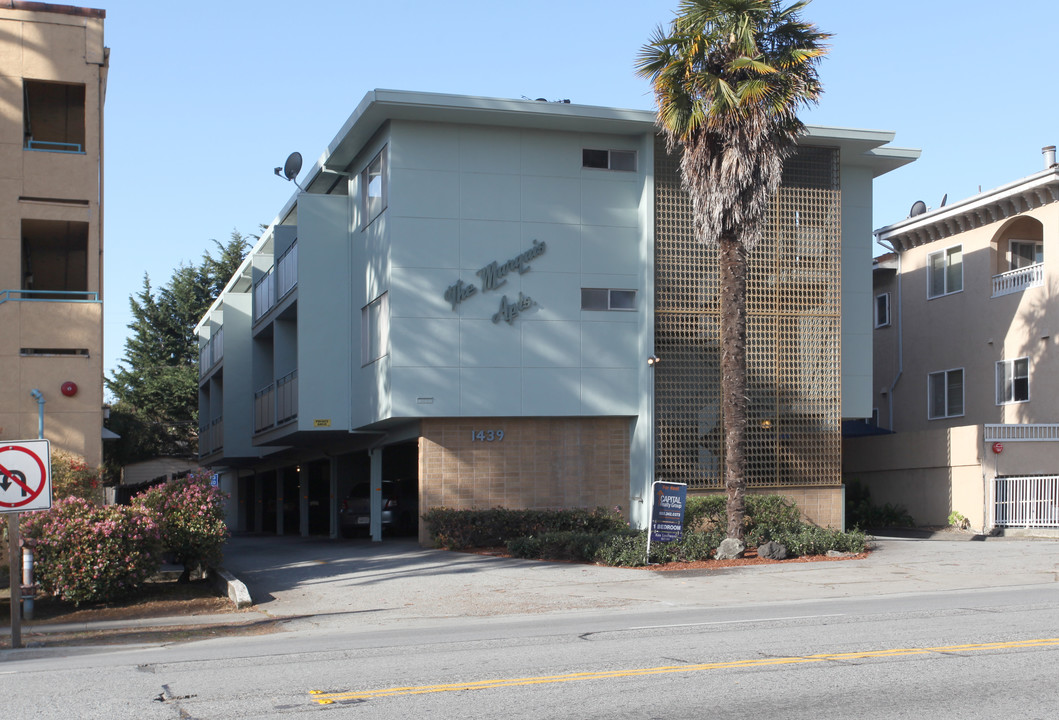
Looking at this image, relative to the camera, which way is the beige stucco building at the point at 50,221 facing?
toward the camera

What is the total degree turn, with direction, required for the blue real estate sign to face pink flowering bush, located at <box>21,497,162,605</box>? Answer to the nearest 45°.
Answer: approximately 45° to its right

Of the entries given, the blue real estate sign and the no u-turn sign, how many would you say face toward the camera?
2

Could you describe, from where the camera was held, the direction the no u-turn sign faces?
facing the viewer

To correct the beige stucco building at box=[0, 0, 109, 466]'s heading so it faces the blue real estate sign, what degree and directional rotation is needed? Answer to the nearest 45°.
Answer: approximately 90° to its left

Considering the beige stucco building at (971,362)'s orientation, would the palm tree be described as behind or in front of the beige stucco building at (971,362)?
in front

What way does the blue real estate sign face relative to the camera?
toward the camera
